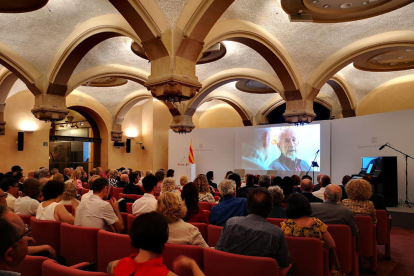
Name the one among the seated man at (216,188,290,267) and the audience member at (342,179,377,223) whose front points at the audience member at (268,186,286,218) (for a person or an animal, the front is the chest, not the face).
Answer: the seated man

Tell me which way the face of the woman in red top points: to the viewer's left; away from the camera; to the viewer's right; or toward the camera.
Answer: away from the camera

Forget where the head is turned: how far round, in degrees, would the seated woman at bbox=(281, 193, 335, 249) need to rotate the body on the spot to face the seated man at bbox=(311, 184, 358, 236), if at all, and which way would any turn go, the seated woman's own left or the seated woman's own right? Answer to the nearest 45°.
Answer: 0° — they already face them

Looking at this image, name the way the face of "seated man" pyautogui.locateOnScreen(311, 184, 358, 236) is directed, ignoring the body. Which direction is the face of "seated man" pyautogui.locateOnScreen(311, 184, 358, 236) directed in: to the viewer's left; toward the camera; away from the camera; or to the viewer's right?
away from the camera

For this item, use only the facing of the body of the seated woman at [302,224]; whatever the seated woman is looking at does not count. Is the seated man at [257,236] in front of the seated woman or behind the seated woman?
behind

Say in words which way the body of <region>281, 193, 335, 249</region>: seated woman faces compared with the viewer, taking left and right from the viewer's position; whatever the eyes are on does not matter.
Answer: facing away from the viewer

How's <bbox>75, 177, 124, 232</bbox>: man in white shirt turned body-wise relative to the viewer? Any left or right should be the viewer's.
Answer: facing away from the viewer and to the right of the viewer

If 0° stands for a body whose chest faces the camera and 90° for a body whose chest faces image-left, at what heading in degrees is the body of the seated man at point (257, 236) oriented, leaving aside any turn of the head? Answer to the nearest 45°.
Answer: approximately 180°

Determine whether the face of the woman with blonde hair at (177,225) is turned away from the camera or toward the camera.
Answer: away from the camera

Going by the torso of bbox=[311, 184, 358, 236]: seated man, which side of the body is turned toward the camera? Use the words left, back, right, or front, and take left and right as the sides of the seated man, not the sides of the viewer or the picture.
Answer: back

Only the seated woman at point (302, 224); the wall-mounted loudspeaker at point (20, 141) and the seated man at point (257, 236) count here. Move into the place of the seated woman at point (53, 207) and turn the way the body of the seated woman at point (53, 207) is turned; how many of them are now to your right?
2

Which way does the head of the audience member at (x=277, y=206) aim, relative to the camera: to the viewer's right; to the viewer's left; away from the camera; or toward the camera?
away from the camera
